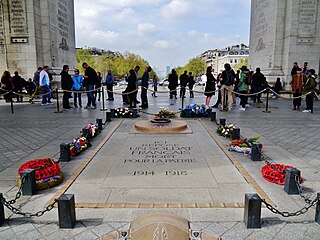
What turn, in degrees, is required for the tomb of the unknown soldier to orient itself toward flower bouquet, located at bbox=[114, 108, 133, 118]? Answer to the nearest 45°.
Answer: approximately 180°

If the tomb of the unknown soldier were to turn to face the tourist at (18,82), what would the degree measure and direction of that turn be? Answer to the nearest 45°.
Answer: approximately 135° to its right

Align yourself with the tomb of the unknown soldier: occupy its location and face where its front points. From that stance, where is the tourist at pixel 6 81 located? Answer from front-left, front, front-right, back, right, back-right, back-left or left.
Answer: back-right

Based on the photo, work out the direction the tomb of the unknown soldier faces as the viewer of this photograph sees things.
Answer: facing the viewer

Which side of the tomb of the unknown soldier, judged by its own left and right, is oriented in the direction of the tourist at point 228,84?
back

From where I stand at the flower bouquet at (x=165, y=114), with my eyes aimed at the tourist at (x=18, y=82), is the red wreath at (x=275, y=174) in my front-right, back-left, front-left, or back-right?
back-left

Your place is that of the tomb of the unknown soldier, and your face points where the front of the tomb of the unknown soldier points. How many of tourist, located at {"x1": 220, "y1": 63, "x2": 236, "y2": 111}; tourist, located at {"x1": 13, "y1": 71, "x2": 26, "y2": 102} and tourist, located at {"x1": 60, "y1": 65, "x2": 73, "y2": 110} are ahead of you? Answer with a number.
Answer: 0
